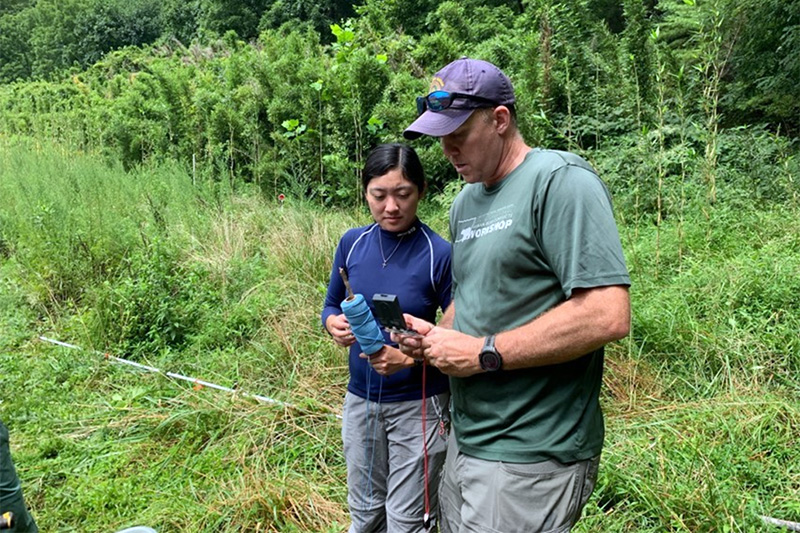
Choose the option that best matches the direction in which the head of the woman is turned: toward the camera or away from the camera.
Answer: toward the camera

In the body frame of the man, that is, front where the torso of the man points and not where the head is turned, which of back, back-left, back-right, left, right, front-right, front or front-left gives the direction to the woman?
right

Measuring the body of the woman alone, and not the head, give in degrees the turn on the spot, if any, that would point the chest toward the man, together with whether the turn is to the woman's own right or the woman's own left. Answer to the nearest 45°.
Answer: approximately 45° to the woman's own left

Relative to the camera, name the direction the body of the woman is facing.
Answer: toward the camera

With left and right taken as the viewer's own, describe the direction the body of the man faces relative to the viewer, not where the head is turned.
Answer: facing the viewer and to the left of the viewer

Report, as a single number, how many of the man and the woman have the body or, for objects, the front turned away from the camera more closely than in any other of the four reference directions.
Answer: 0

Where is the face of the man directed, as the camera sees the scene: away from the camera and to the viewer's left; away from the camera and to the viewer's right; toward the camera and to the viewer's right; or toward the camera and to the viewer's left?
toward the camera and to the viewer's left
